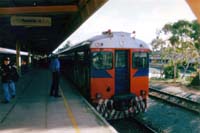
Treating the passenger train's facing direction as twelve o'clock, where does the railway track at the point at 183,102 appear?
The railway track is roughly at 9 o'clock from the passenger train.

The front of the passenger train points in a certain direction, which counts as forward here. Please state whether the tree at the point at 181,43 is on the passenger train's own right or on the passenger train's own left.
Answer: on the passenger train's own left

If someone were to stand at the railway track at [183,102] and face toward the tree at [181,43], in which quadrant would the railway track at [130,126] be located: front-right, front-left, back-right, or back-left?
back-left

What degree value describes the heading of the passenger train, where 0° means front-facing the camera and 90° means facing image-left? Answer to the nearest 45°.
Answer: approximately 315°
